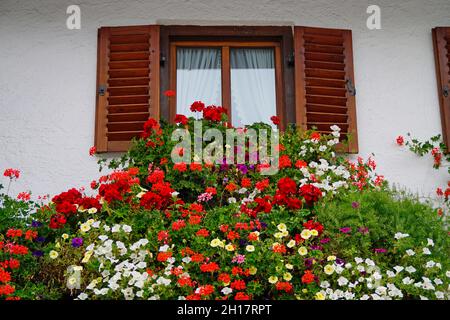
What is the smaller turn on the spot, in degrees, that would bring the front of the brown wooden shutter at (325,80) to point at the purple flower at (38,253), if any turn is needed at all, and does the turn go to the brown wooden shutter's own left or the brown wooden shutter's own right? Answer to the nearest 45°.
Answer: approximately 45° to the brown wooden shutter's own right

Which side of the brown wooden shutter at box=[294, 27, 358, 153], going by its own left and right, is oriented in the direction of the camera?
front

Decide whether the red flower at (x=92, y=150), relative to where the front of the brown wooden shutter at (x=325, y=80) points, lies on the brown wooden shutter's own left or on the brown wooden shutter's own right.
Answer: on the brown wooden shutter's own right

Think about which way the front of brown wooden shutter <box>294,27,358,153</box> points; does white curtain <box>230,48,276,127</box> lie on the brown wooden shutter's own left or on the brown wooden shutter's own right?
on the brown wooden shutter's own right

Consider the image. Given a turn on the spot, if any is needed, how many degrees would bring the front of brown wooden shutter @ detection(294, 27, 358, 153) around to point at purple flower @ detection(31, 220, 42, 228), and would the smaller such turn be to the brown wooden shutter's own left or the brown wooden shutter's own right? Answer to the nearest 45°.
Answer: approximately 45° to the brown wooden shutter's own right

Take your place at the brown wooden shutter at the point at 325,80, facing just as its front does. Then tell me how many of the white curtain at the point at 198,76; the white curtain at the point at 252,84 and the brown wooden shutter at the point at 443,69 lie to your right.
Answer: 2

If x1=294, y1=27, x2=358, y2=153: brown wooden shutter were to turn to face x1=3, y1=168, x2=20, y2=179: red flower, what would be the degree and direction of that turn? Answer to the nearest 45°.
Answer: approximately 90° to its right

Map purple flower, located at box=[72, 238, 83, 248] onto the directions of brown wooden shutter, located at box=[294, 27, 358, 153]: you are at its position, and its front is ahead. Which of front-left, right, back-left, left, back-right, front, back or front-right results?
front-right
